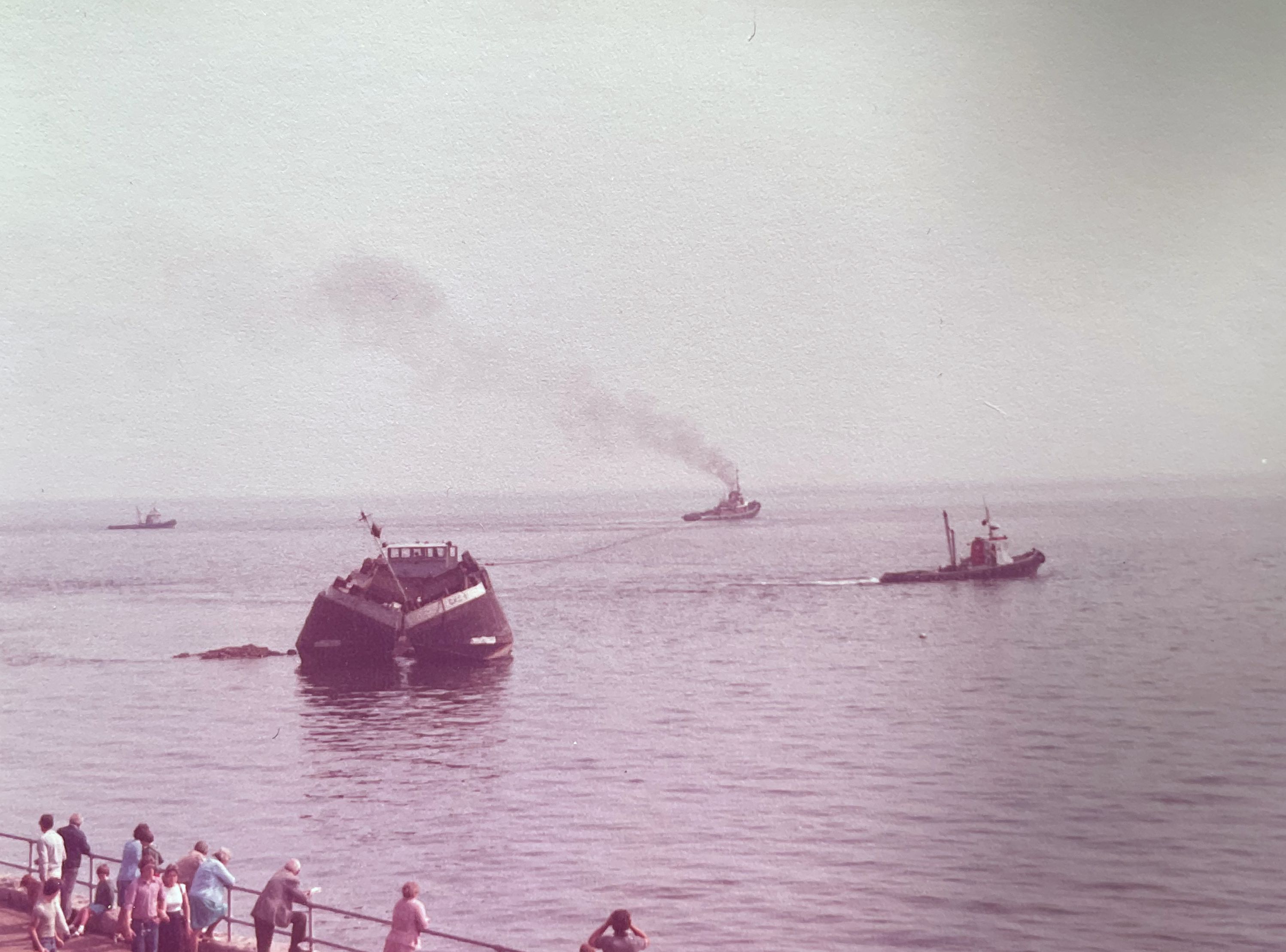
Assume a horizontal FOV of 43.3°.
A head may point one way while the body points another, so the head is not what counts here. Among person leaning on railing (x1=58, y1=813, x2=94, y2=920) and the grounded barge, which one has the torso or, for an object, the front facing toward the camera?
the grounded barge

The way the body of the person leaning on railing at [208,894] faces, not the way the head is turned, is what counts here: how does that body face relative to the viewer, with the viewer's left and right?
facing away from the viewer and to the right of the viewer

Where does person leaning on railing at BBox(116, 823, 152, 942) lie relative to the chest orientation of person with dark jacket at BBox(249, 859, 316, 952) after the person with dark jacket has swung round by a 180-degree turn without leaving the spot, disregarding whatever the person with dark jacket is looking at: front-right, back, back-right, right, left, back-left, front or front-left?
right

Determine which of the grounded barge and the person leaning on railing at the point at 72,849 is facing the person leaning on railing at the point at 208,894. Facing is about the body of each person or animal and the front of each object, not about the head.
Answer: the grounded barge

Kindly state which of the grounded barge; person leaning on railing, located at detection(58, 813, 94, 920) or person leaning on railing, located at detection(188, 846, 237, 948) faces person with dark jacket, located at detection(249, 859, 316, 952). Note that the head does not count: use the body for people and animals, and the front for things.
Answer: the grounded barge

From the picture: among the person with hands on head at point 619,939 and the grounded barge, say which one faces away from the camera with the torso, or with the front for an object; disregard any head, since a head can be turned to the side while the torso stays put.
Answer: the person with hands on head

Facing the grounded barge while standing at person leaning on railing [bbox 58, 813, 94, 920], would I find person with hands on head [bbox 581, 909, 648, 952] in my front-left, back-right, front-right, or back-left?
back-right

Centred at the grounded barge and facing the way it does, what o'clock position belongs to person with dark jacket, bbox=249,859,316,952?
The person with dark jacket is roughly at 12 o'clock from the grounded barge.

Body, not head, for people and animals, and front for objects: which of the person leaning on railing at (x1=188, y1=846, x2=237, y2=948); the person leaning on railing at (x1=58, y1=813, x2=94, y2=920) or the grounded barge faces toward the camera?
the grounded barge

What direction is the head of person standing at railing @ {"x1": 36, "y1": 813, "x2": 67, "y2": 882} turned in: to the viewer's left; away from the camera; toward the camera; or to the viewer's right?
away from the camera

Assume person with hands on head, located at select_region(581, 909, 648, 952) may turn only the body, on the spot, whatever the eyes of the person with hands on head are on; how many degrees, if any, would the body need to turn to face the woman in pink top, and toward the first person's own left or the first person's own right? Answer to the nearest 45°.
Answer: approximately 90° to the first person's own left

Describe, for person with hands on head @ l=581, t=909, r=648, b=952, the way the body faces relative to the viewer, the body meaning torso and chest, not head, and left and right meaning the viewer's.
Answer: facing away from the viewer

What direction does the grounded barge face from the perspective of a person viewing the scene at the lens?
facing the viewer

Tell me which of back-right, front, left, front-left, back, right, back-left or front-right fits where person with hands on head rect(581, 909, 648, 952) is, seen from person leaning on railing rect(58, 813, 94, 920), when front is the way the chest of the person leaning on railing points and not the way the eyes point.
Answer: right

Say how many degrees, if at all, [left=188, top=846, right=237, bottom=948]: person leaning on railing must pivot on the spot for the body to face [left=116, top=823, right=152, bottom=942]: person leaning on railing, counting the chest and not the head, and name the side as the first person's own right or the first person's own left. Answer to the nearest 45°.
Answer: approximately 90° to the first person's own left

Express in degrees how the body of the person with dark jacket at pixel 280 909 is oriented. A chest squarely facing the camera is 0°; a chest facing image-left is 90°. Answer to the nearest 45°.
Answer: approximately 225°

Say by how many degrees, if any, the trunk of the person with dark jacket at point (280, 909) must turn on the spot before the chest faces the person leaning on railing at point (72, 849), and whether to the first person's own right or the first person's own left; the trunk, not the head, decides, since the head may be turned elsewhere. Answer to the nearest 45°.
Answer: approximately 90° to the first person's own left

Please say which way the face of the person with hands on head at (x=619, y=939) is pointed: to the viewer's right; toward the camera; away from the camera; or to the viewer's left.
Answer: away from the camera
